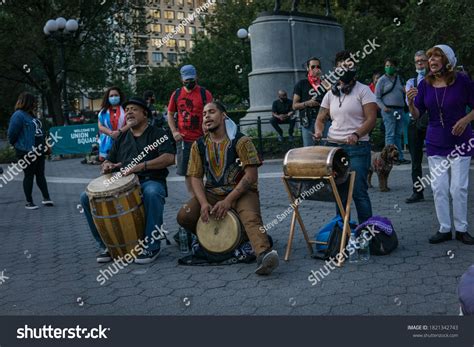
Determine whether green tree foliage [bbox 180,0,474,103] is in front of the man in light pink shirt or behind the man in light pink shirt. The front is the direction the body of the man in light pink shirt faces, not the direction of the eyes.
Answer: behind

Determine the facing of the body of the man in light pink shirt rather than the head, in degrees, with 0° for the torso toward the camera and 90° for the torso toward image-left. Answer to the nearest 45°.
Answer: approximately 45°

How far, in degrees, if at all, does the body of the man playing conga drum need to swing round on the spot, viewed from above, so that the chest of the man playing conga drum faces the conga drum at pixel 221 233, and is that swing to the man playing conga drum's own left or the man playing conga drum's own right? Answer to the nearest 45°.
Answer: approximately 90° to the man playing conga drum's own left

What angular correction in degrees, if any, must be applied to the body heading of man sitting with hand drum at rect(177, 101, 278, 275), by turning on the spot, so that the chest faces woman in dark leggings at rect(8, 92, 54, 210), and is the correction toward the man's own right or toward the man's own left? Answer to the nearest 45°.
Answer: approximately 135° to the man's own right

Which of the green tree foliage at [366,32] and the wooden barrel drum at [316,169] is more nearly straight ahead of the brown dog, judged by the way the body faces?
the wooden barrel drum

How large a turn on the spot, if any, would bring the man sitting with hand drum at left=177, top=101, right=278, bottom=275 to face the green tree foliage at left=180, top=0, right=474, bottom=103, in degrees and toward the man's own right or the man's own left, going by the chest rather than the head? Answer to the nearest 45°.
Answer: approximately 180°

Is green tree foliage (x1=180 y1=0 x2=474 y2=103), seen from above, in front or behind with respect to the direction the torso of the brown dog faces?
behind

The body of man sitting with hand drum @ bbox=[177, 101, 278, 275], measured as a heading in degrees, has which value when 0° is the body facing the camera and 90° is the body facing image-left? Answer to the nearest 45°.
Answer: approximately 0°
